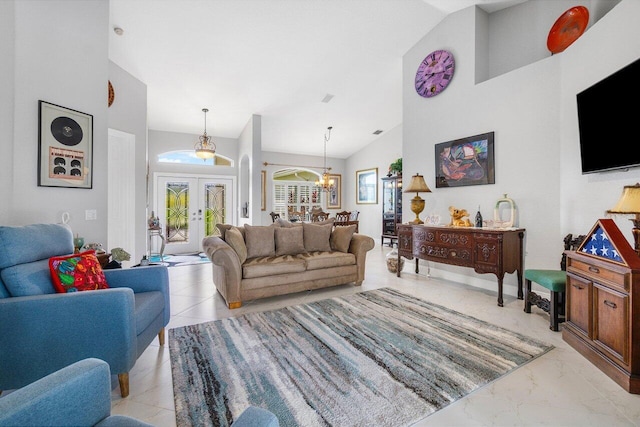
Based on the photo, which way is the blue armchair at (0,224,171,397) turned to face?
to the viewer's right

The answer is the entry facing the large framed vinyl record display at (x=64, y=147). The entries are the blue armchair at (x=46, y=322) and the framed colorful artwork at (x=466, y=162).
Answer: the framed colorful artwork

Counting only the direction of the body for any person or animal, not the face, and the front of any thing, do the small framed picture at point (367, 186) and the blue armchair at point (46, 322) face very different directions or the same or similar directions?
very different directions

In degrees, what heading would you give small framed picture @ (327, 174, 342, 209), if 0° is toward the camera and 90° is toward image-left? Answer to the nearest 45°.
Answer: approximately 0°

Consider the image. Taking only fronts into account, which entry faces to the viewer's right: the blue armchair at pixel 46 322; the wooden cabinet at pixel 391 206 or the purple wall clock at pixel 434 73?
the blue armchair

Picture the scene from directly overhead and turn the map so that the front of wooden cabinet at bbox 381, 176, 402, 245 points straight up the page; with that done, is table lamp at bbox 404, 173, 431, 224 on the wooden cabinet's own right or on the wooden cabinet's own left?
on the wooden cabinet's own left

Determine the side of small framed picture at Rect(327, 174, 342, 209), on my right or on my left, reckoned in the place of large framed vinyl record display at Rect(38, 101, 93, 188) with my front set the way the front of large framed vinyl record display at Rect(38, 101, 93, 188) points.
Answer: on my left

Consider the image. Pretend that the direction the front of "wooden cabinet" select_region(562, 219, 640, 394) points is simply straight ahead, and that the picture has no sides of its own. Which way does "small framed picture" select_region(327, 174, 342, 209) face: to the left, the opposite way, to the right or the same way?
to the left

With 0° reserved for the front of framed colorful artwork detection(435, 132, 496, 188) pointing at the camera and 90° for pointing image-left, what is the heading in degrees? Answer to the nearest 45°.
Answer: approximately 45°

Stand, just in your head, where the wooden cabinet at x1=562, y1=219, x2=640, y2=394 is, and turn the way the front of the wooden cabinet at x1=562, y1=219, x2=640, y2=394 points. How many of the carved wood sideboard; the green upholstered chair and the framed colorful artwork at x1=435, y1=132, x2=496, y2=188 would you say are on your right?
3

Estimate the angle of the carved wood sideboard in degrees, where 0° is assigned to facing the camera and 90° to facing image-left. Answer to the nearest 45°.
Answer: approximately 45°
